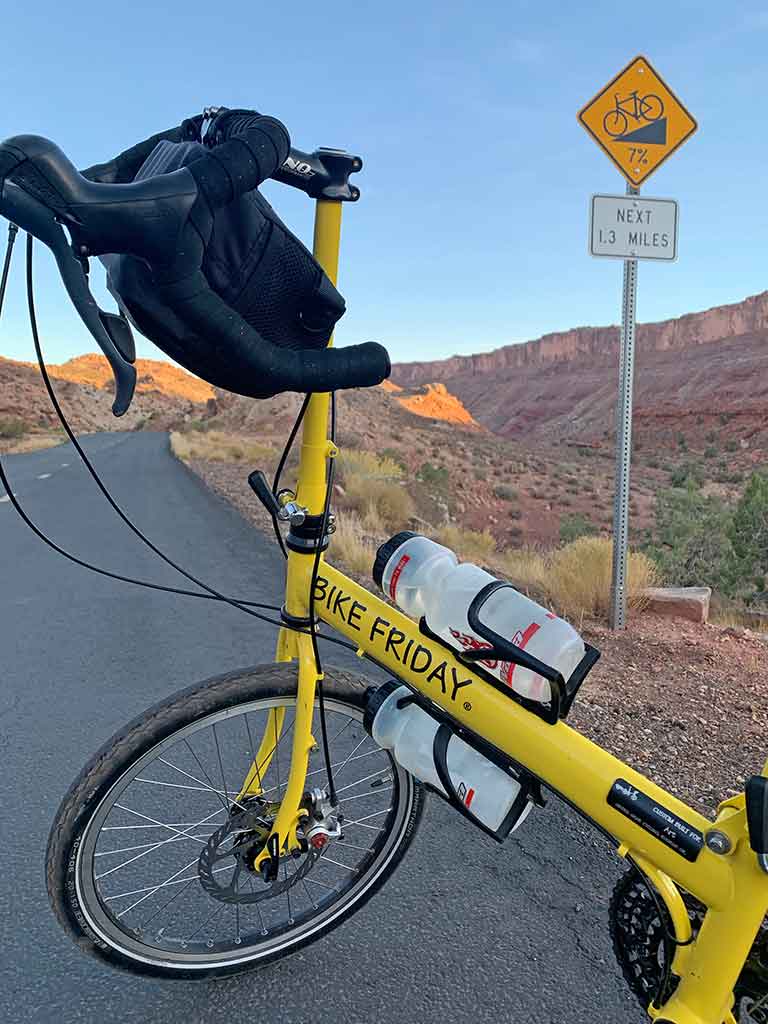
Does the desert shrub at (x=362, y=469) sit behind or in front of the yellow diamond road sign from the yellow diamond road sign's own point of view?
behind

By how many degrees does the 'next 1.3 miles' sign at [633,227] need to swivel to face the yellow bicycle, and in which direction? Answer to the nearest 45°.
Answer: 0° — it already faces it

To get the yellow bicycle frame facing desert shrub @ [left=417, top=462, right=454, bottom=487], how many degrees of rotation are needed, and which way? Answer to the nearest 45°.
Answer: approximately 90° to its right

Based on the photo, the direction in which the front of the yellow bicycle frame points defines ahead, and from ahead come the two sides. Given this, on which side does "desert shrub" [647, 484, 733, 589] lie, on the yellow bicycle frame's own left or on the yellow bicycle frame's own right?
on the yellow bicycle frame's own right

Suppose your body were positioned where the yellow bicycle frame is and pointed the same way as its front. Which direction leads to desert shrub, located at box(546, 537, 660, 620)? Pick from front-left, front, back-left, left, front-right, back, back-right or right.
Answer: right

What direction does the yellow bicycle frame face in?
to the viewer's left

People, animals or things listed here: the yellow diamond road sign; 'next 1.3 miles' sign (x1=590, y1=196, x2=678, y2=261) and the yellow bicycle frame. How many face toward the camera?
2

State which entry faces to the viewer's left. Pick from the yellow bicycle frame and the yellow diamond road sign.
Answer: the yellow bicycle frame

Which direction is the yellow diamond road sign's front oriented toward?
toward the camera

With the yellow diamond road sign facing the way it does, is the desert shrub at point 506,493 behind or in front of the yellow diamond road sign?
behind

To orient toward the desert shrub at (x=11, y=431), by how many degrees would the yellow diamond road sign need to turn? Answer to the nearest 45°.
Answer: approximately 135° to its right

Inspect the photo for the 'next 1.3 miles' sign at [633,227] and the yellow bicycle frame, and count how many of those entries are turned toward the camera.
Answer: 1

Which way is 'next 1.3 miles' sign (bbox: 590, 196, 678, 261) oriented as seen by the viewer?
toward the camera
